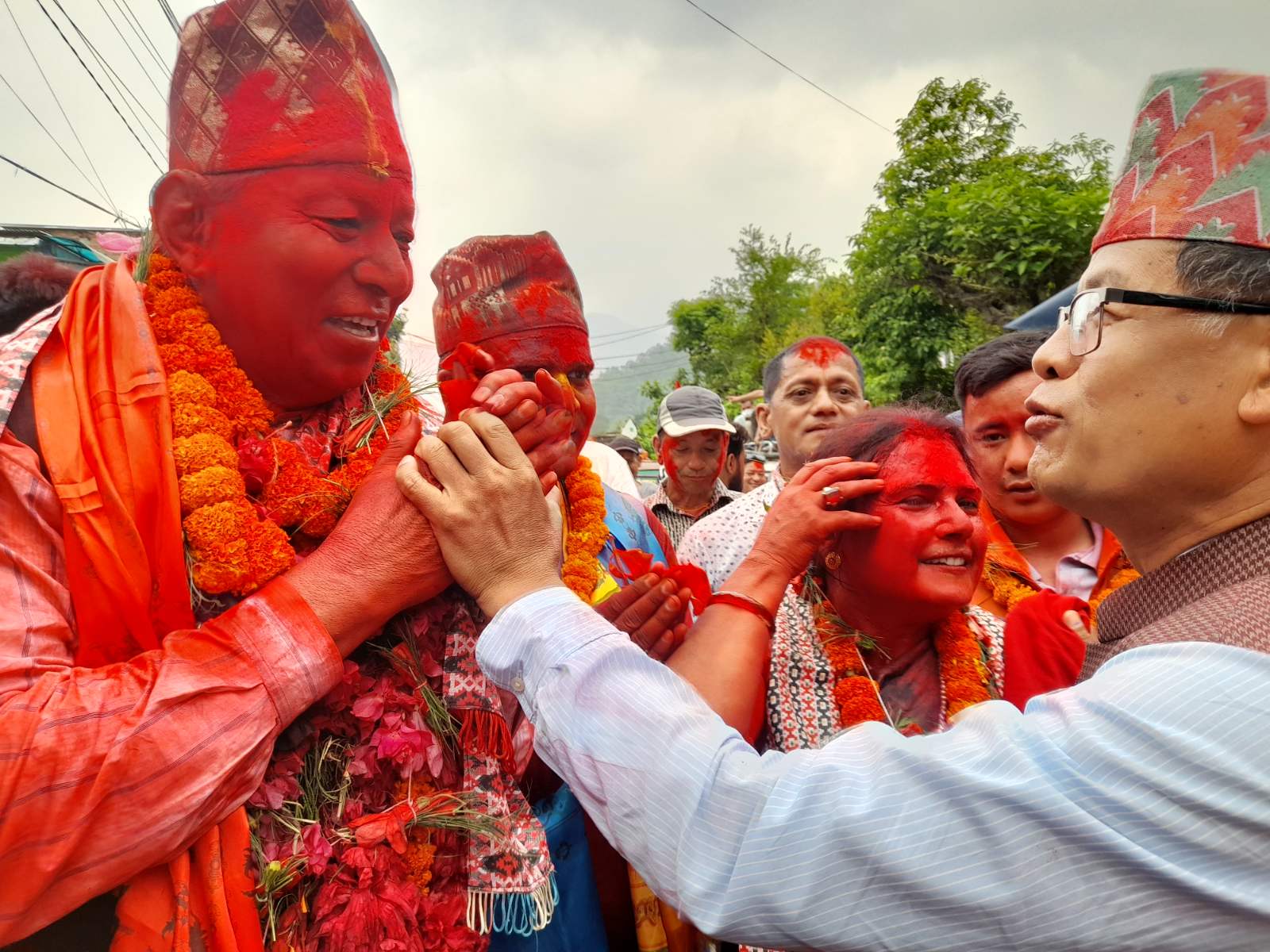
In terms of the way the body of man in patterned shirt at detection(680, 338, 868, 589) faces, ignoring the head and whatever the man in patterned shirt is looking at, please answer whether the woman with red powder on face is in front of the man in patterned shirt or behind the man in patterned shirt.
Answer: in front

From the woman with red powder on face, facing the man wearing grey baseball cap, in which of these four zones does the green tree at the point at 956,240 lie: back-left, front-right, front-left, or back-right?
front-right

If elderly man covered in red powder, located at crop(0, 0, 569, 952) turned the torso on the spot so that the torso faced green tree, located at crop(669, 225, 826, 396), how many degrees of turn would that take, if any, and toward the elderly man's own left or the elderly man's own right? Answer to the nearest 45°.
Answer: approximately 90° to the elderly man's own left

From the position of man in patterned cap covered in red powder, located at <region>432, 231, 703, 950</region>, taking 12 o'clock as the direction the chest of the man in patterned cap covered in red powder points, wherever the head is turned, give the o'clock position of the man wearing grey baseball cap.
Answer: The man wearing grey baseball cap is roughly at 8 o'clock from the man in patterned cap covered in red powder.

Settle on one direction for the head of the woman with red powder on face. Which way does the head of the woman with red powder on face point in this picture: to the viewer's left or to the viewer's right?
to the viewer's right

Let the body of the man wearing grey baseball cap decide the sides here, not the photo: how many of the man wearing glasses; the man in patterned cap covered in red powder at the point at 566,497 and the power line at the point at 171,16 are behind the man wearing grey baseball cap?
0

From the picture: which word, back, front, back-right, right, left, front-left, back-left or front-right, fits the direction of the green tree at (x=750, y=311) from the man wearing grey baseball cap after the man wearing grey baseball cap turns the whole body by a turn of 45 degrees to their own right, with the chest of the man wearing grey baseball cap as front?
back-right

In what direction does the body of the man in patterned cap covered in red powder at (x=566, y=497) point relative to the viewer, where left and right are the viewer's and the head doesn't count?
facing the viewer and to the right of the viewer

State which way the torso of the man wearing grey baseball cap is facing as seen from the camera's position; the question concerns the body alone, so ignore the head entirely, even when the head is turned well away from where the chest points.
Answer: toward the camera

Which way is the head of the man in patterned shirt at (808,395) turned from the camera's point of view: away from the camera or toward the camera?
toward the camera

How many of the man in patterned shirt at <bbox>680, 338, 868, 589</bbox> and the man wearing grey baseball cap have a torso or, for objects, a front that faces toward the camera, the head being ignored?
2

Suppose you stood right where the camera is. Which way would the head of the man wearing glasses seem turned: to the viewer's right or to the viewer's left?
to the viewer's left

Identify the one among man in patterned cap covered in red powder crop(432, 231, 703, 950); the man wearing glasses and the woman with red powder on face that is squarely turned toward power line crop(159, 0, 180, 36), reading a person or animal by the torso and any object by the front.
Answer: the man wearing glasses

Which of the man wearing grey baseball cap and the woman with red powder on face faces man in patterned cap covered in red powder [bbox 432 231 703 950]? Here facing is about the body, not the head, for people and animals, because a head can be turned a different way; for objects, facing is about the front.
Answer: the man wearing grey baseball cap

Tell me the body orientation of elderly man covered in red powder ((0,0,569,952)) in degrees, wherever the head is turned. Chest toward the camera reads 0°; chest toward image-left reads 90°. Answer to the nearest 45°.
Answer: approximately 315°

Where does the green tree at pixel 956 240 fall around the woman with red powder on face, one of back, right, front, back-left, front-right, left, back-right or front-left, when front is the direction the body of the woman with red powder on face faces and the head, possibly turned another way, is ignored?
back-left

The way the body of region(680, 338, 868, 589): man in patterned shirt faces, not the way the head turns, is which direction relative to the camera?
toward the camera

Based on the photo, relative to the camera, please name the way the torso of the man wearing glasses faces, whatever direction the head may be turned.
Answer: to the viewer's left

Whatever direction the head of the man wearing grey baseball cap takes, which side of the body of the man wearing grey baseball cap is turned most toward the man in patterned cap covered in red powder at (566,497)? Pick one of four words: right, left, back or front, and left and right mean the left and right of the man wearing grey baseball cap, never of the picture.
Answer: front

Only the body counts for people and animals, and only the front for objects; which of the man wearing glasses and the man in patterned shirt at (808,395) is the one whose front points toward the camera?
the man in patterned shirt

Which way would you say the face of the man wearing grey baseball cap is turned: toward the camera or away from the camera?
toward the camera

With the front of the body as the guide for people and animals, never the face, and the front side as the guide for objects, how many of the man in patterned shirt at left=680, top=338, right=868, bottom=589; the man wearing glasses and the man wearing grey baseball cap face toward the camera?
2
